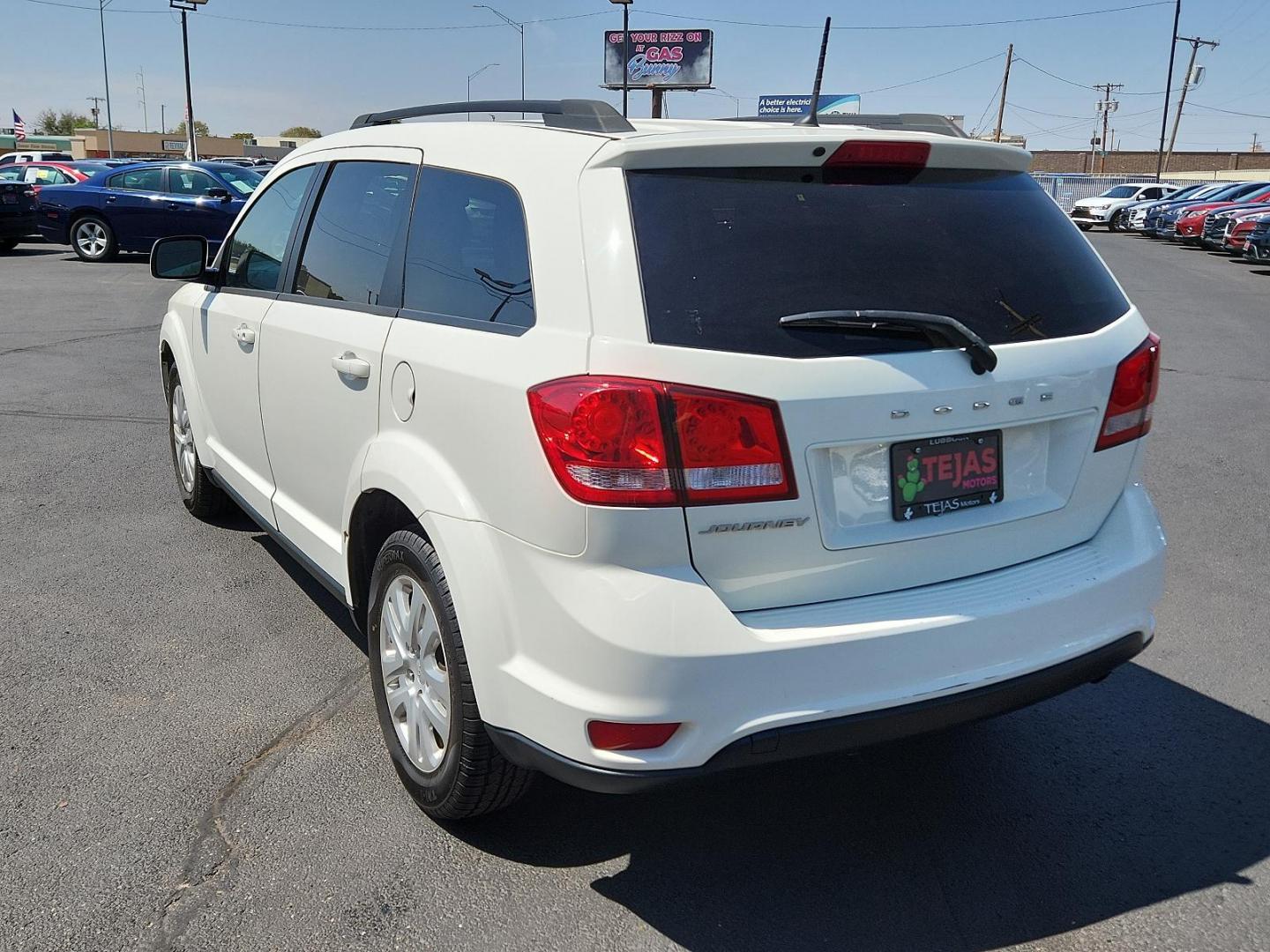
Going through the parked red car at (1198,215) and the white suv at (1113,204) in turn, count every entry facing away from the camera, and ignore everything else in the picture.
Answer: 0

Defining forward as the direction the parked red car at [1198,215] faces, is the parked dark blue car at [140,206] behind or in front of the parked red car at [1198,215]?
in front

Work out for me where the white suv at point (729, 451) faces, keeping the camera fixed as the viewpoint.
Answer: facing away from the viewer and to the left of the viewer

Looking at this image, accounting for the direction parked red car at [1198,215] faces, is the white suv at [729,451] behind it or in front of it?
in front

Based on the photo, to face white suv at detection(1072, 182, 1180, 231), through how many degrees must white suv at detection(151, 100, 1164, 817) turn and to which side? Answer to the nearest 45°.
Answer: approximately 45° to its right

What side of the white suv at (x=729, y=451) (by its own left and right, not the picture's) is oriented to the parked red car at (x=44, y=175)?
front

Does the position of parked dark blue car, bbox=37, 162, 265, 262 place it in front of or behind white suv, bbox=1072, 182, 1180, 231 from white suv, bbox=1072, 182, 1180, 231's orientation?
in front
